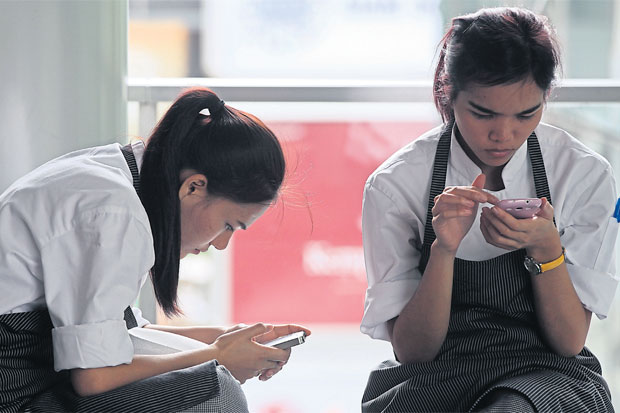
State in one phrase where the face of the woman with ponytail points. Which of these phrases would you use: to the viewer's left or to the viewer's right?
to the viewer's right

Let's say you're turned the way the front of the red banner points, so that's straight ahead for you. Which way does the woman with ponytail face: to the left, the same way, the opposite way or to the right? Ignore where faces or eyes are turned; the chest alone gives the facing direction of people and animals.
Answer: to the left

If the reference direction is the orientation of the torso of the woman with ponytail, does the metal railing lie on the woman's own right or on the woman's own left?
on the woman's own left

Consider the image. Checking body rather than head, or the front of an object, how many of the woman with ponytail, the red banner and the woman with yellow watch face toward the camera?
2

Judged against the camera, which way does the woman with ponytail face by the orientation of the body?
to the viewer's right

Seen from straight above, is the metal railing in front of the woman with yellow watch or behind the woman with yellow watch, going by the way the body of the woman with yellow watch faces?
behind

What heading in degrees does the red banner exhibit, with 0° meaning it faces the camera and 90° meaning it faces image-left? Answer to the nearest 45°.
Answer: approximately 0°

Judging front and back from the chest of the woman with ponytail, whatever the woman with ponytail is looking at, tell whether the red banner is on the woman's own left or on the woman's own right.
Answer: on the woman's own left
